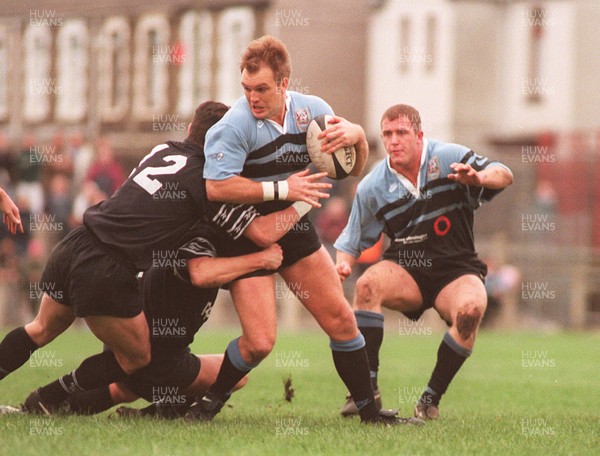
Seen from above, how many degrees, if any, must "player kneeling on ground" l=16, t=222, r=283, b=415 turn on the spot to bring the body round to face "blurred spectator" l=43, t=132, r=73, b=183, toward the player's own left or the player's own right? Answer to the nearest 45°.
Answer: approximately 90° to the player's own left

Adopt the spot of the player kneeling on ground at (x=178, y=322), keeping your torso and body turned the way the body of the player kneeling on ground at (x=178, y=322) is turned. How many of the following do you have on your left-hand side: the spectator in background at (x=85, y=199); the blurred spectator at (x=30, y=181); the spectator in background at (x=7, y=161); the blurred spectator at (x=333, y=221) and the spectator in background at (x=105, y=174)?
5

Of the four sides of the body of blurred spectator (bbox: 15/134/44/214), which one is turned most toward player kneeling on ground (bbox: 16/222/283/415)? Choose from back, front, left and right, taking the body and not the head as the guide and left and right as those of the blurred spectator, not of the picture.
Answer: front

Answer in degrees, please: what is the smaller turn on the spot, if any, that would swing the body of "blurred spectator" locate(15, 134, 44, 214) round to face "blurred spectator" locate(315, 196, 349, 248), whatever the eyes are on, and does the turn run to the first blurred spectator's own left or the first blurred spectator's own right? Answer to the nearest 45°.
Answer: approximately 90° to the first blurred spectator's own left

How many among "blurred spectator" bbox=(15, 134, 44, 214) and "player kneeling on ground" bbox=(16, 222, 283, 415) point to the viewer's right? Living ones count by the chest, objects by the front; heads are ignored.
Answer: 1

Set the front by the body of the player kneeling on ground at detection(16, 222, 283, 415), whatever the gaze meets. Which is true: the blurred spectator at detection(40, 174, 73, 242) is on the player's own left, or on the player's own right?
on the player's own left

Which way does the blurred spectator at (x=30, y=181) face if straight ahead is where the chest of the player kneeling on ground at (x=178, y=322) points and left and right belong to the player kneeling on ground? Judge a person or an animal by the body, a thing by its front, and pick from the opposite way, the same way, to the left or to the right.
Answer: to the right

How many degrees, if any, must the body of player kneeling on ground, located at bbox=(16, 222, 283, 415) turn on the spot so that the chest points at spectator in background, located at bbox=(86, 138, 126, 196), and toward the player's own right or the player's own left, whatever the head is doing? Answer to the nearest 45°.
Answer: approximately 90° to the player's own left

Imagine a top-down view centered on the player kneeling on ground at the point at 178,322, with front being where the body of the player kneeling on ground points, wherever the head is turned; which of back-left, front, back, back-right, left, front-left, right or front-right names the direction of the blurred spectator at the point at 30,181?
left

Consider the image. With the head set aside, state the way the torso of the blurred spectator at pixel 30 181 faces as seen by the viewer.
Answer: toward the camera

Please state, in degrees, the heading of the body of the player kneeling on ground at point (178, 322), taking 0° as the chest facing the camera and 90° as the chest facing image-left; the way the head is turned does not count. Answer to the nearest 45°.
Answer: approximately 270°

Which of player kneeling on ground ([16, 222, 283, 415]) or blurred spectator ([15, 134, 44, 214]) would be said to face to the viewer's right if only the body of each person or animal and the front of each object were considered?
the player kneeling on ground
